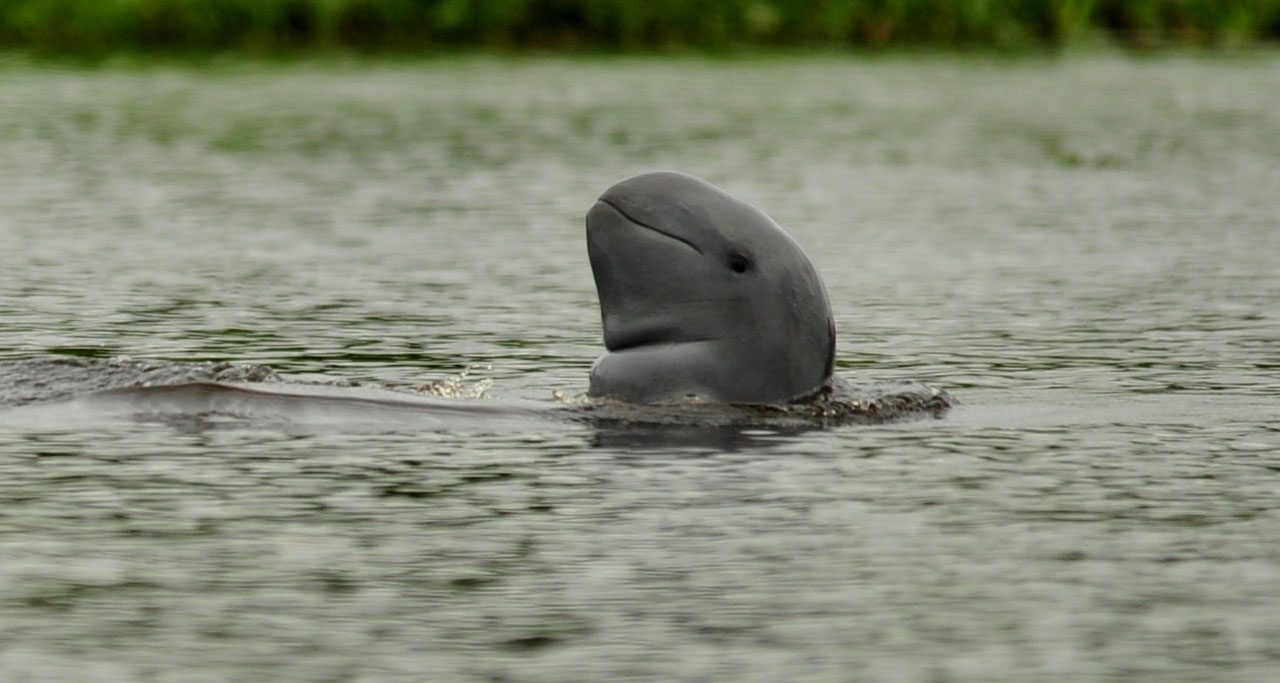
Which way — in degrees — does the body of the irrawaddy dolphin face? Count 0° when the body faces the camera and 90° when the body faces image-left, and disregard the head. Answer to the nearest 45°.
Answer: approximately 90°
